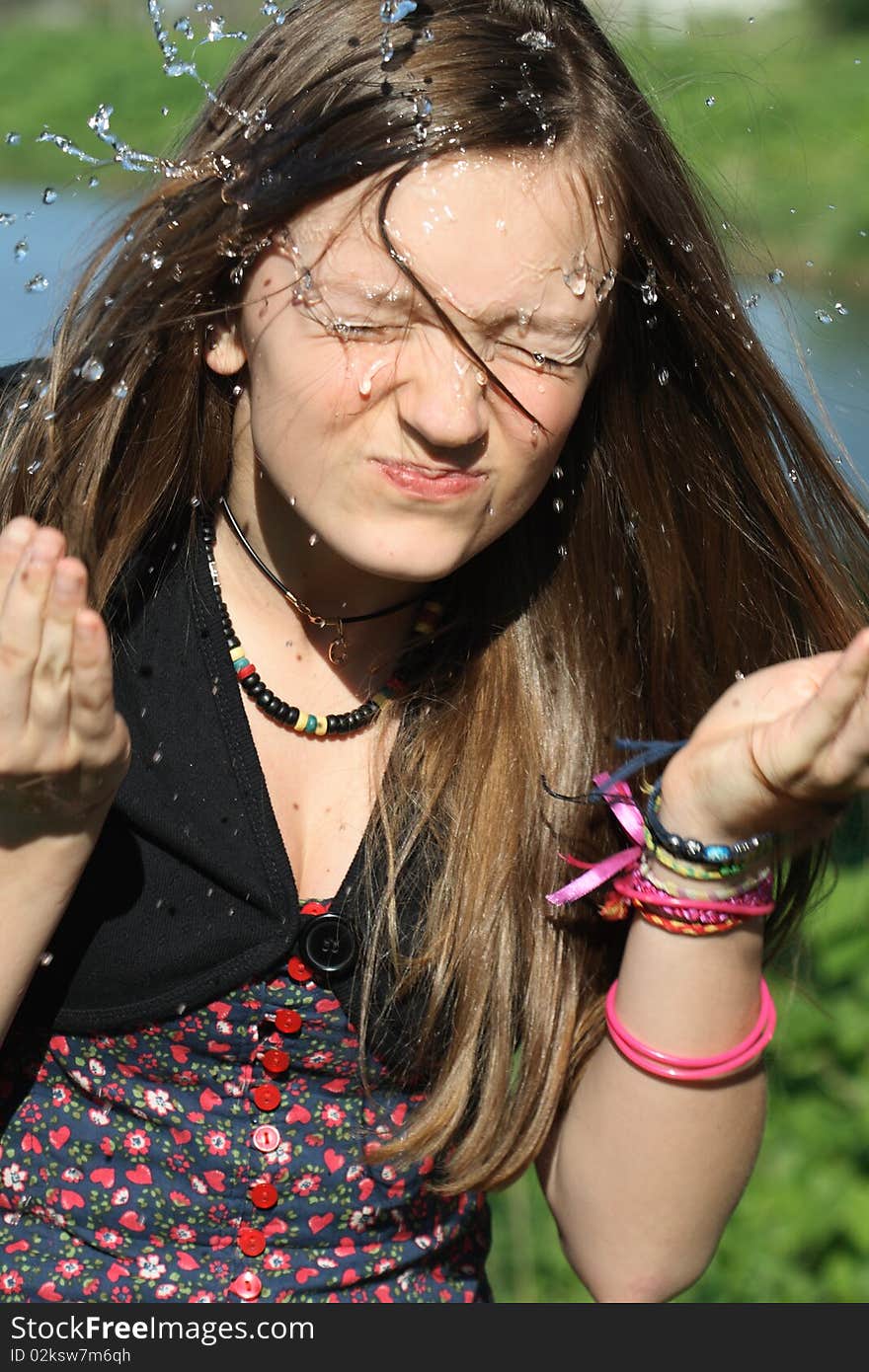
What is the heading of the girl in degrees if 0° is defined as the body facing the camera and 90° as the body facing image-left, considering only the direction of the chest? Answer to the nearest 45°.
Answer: approximately 0°
